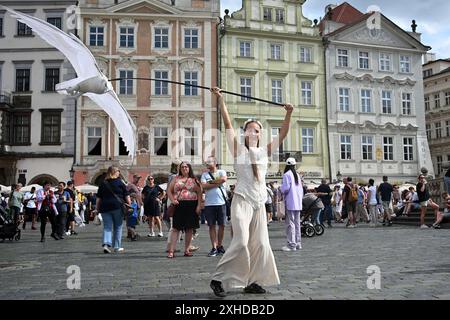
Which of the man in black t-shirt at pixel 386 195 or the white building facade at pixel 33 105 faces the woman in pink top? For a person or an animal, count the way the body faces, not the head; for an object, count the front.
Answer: the white building facade

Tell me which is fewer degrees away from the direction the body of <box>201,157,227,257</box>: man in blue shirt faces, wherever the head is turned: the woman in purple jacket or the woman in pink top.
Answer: the woman in pink top

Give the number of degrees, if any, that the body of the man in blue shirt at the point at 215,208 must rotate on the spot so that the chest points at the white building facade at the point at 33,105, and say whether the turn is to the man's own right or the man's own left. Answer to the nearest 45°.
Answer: approximately 135° to the man's own right

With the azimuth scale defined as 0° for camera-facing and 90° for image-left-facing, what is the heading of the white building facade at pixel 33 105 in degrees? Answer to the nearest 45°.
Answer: approximately 0°

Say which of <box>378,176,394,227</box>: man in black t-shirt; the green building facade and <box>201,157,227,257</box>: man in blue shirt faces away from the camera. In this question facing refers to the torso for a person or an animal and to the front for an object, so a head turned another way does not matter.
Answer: the man in black t-shirt

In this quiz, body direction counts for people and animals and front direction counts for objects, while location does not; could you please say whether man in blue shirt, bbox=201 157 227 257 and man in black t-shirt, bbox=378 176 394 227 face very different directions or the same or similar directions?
very different directions

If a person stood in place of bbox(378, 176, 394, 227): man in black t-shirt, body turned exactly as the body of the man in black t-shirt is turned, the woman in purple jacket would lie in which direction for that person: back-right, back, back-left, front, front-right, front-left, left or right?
back

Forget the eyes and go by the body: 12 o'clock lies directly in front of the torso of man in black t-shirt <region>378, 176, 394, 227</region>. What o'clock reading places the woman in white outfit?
The woman in white outfit is roughly at 6 o'clock from the man in black t-shirt.
